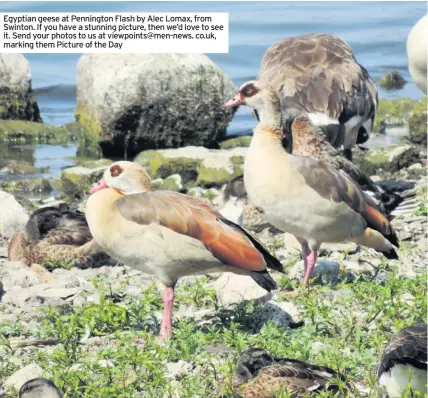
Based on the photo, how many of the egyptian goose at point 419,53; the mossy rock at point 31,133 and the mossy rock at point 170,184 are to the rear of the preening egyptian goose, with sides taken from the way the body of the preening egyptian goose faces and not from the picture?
1

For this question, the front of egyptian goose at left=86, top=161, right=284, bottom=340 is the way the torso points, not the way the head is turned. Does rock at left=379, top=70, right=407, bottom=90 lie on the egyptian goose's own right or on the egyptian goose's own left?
on the egyptian goose's own right

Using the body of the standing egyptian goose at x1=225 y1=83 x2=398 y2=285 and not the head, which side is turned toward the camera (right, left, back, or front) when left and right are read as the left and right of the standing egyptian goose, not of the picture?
left

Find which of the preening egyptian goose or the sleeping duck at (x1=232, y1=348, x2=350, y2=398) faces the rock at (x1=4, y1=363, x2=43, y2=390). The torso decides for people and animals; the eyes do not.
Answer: the sleeping duck

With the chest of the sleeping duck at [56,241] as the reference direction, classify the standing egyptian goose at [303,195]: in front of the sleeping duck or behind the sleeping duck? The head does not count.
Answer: behind

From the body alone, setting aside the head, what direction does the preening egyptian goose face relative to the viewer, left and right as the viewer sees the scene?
facing away from the viewer and to the left of the viewer

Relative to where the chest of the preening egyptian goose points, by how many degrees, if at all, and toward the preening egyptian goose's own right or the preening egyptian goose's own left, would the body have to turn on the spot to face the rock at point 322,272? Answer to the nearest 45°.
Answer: approximately 135° to the preening egyptian goose's own left

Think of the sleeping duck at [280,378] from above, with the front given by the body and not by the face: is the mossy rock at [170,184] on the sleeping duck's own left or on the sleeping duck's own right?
on the sleeping duck's own right

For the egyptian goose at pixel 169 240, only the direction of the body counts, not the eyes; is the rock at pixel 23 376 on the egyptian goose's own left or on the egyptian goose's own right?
on the egyptian goose's own left

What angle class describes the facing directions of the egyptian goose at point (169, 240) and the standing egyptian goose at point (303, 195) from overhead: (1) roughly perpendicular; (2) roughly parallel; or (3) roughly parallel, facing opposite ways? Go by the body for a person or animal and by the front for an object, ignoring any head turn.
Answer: roughly parallel
